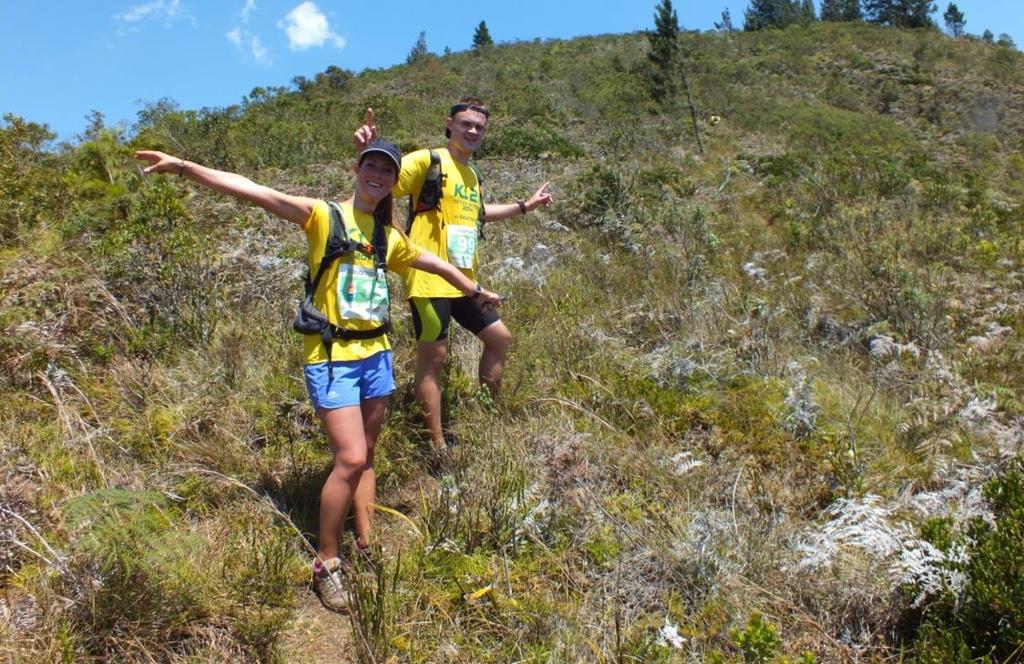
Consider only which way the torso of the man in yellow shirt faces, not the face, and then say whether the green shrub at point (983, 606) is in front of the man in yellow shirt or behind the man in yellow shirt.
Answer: in front

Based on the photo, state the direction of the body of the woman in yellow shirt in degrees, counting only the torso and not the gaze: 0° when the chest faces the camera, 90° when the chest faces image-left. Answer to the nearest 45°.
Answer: approximately 315°

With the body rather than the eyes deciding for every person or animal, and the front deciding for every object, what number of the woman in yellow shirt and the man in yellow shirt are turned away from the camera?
0

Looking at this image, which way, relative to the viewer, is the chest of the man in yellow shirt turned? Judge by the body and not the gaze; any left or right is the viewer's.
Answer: facing the viewer and to the right of the viewer

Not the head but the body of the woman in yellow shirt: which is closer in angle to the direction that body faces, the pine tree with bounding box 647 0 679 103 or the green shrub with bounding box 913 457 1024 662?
the green shrub

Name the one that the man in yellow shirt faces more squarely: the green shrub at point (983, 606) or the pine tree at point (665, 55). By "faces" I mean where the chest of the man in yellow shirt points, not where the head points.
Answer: the green shrub

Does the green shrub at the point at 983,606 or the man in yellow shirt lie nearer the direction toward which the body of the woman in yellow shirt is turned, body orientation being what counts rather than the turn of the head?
the green shrub

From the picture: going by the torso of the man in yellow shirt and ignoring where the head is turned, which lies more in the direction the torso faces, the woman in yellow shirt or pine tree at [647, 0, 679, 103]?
the woman in yellow shirt
